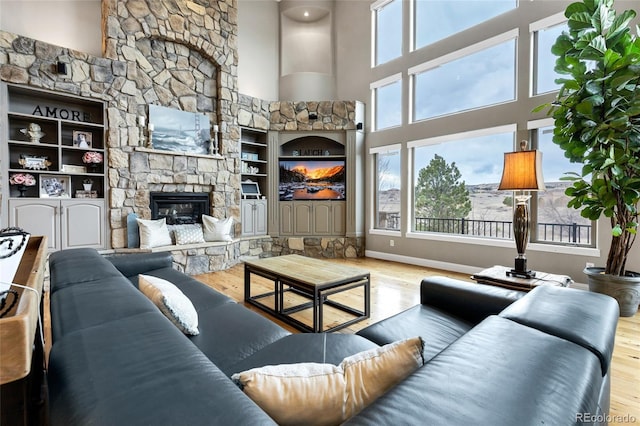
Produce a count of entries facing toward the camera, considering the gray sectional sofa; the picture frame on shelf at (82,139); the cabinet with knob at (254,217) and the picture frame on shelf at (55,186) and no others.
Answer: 3

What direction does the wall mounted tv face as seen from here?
toward the camera

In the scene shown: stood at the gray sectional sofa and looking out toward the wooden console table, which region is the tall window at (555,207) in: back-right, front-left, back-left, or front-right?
back-right

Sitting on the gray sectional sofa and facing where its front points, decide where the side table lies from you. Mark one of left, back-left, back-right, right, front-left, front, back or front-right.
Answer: front-right

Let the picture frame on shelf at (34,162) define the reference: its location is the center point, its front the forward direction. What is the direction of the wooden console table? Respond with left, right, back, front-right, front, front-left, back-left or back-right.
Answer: front

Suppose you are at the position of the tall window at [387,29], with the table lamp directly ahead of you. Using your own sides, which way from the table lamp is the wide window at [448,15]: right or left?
left

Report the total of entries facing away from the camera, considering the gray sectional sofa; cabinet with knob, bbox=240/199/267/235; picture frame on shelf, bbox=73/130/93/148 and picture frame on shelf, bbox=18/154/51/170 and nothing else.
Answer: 1

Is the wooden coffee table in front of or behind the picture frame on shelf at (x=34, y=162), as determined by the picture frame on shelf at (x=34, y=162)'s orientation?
in front

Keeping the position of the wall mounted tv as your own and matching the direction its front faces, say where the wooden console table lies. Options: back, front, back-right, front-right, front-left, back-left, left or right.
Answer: front

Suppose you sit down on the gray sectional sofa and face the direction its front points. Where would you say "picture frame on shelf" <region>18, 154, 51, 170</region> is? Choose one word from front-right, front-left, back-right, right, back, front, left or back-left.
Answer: front-left

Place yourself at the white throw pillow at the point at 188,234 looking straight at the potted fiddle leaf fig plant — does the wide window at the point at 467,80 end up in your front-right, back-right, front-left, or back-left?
front-left

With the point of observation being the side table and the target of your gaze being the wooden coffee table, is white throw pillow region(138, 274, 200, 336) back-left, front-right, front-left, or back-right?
front-left

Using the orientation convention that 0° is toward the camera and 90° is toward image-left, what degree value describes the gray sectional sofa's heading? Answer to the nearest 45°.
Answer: approximately 180°

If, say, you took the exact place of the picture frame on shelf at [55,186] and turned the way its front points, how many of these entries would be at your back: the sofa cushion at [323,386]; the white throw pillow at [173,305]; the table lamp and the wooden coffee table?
0

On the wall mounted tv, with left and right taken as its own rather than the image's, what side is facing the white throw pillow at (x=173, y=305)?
front

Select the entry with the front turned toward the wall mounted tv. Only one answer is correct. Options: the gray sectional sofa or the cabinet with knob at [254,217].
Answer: the gray sectional sofa

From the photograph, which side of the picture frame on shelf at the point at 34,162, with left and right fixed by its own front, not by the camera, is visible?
front

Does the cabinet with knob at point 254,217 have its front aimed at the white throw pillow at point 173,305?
yes

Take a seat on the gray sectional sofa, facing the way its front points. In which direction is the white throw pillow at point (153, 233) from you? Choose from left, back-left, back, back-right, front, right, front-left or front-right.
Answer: front-left

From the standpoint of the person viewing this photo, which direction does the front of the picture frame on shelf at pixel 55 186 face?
facing the viewer
